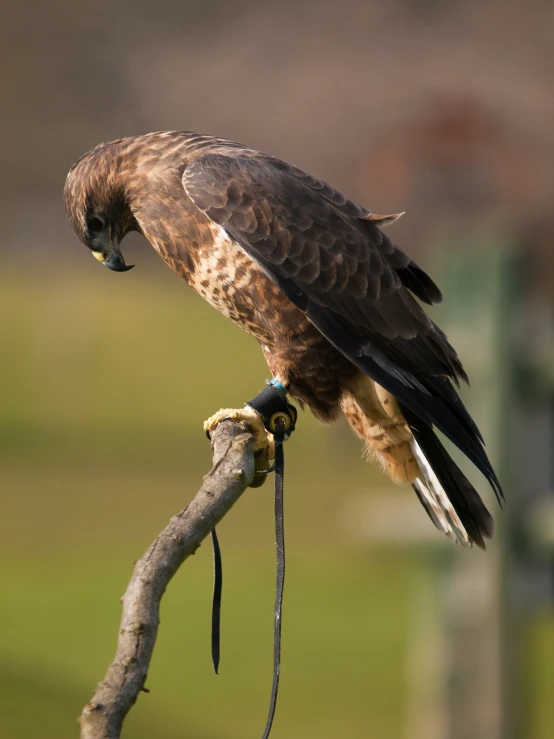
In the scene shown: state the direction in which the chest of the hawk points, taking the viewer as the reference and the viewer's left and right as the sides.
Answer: facing to the left of the viewer
